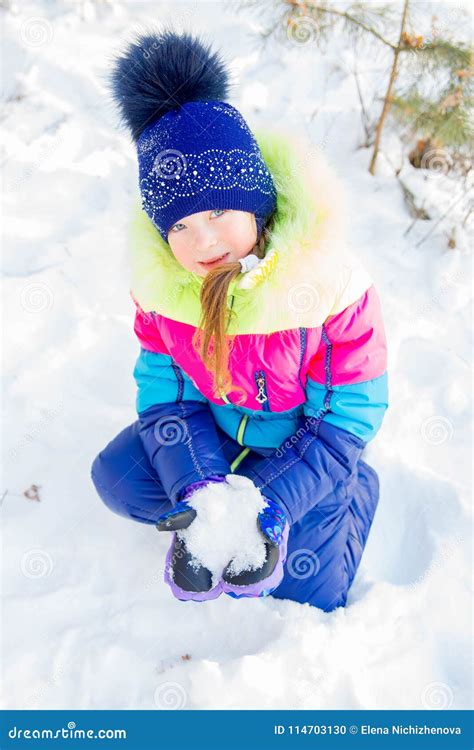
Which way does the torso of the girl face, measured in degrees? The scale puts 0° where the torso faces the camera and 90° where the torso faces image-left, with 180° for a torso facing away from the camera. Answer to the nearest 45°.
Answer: approximately 0°
